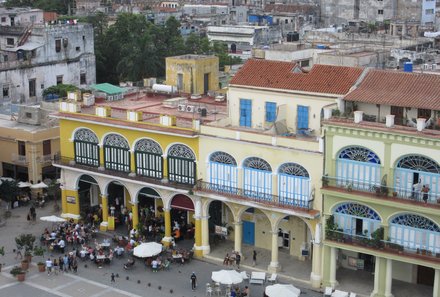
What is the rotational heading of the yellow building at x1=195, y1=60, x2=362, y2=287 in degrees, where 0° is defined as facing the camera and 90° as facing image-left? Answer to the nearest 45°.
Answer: approximately 45°

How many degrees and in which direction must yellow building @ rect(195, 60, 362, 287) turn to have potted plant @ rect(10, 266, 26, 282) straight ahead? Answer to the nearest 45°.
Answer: approximately 45° to its right

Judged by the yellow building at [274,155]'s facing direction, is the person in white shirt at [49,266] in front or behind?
in front

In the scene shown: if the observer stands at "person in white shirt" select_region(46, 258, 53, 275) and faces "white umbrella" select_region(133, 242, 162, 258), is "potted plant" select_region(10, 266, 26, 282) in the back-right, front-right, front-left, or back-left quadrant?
back-right

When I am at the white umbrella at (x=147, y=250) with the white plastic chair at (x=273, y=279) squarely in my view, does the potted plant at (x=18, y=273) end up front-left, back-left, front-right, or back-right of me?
back-right
